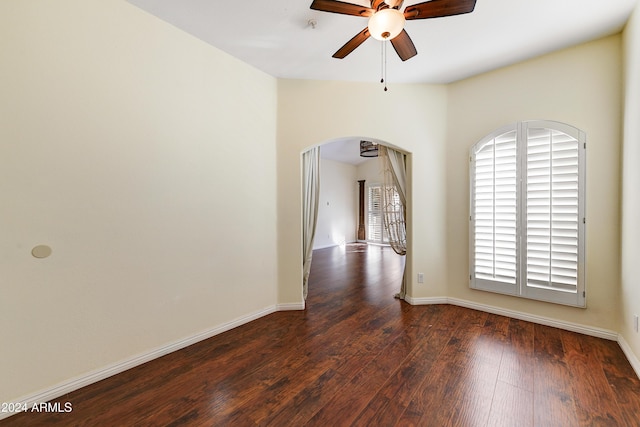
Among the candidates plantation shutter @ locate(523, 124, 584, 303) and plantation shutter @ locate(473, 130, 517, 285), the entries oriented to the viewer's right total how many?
0

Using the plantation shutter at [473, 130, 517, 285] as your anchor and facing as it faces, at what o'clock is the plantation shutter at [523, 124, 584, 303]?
the plantation shutter at [523, 124, 584, 303] is roughly at 8 o'clock from the plantation shutter at [473, 130, 517, 285].

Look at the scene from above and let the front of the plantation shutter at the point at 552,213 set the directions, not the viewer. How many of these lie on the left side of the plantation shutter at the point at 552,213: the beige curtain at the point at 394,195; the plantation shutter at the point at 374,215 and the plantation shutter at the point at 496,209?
0

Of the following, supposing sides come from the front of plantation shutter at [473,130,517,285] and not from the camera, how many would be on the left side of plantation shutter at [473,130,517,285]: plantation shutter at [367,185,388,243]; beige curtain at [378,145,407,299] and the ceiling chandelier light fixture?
0

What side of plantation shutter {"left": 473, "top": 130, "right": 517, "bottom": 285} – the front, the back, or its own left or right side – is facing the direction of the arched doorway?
right

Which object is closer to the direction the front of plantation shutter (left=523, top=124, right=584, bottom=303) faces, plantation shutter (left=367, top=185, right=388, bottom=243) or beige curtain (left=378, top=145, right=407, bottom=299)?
the beige curtain

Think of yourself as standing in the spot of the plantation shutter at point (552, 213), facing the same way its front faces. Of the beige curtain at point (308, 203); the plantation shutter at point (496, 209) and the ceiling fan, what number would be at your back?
0

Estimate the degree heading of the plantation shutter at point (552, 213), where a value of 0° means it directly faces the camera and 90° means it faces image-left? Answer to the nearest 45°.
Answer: approximately 45°

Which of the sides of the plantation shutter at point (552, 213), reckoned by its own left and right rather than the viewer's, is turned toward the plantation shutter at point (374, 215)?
right

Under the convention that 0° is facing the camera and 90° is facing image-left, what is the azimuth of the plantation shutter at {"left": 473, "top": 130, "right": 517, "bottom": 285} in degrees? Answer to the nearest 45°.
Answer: approximately 45°

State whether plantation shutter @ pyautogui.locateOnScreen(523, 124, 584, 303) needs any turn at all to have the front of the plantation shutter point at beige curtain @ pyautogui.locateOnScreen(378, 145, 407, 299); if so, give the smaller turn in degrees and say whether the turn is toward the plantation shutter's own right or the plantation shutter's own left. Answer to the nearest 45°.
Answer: approximately 45° to the plantation shutter's own right

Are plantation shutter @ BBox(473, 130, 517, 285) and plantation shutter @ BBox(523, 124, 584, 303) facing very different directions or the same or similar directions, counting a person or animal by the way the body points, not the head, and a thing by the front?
same or similar directions

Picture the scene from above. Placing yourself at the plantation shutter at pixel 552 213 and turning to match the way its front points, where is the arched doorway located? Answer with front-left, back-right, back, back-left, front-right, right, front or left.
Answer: right

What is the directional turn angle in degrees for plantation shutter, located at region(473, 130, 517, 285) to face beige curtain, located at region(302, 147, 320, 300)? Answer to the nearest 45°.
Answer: approximately 45° to its right

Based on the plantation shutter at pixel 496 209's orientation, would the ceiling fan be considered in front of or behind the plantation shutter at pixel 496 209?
in front
